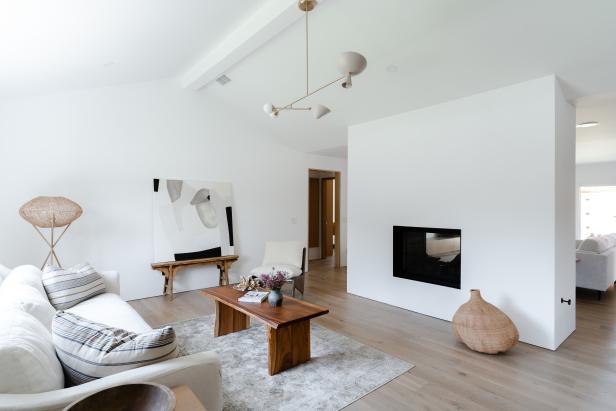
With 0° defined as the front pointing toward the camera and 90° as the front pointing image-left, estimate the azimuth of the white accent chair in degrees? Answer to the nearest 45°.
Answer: approximately 45°

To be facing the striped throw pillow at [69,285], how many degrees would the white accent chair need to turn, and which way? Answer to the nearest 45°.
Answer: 0° — it already faces it

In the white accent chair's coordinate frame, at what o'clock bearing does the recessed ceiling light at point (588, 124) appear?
The recessed ceiling light is roughly at 8 o'clock from the white accent chair.

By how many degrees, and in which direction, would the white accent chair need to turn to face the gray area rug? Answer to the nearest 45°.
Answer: approximately 45° to its left

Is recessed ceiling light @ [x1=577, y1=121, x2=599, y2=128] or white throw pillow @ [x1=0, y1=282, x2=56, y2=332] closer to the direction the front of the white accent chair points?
the white throw pillow

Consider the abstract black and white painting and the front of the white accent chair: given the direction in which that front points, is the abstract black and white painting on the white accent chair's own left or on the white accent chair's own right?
on the white accent chair's own right

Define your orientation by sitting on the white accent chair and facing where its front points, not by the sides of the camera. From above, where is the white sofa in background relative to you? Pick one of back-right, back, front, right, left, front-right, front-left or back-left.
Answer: back-left

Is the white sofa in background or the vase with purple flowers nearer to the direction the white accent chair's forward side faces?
the vase with purple flowers
